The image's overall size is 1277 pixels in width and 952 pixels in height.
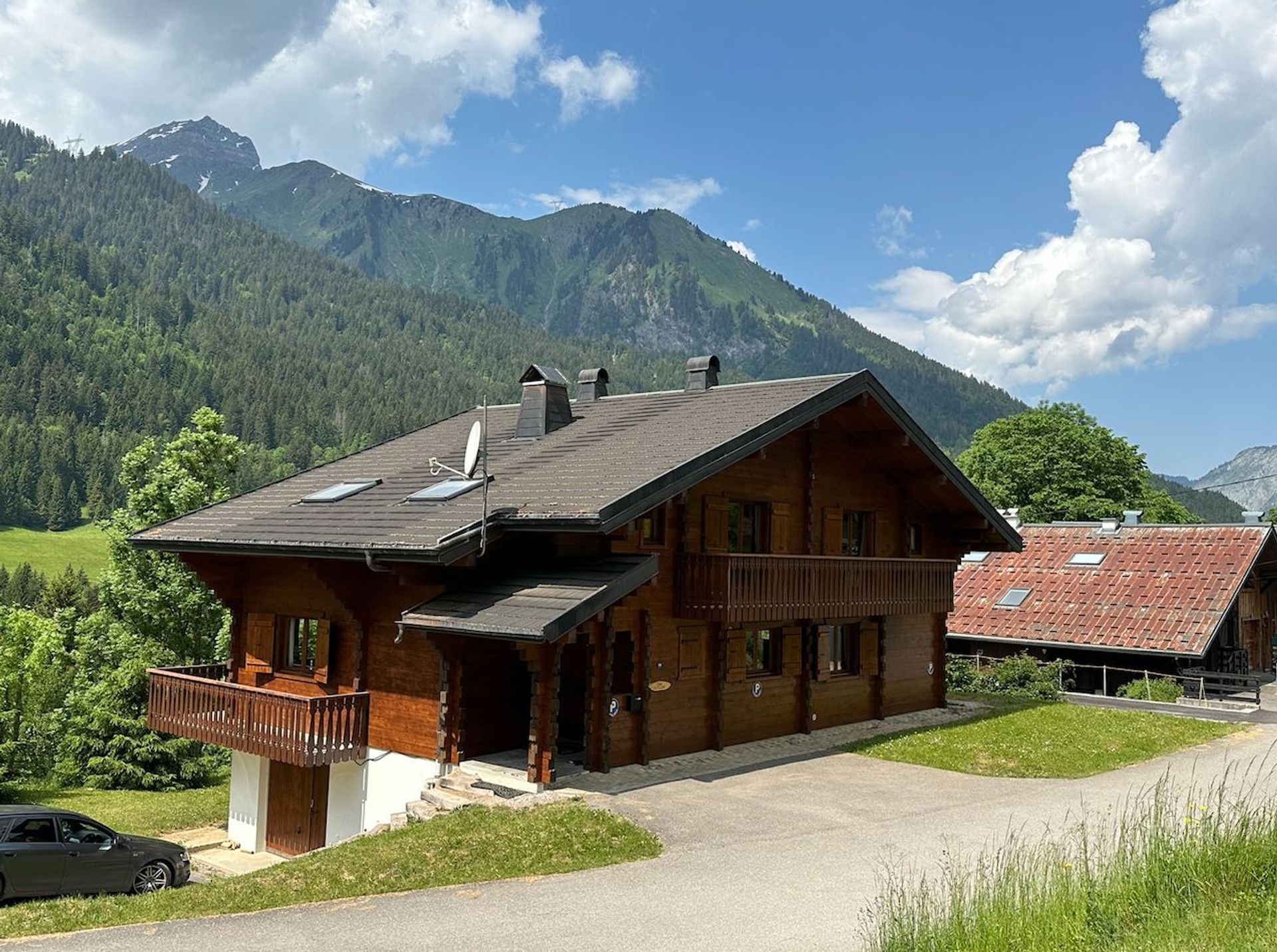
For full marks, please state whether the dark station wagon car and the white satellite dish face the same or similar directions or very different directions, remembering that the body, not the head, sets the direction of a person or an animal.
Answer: very different directions

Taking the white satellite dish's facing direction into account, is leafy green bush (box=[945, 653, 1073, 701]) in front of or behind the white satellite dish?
behind

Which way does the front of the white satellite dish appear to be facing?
to the viewer's left

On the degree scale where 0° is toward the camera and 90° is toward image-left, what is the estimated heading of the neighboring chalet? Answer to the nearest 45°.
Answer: approximately 315°

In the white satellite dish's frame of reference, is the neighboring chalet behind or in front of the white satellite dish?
behind

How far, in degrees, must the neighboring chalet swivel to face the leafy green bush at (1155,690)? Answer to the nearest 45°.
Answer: approximately 45° to its right

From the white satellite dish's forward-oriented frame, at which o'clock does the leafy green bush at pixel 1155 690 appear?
The leafy green bush is roughly at 5 o'clock from the white satellite dish.

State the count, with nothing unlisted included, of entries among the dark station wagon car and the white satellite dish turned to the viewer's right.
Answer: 1
